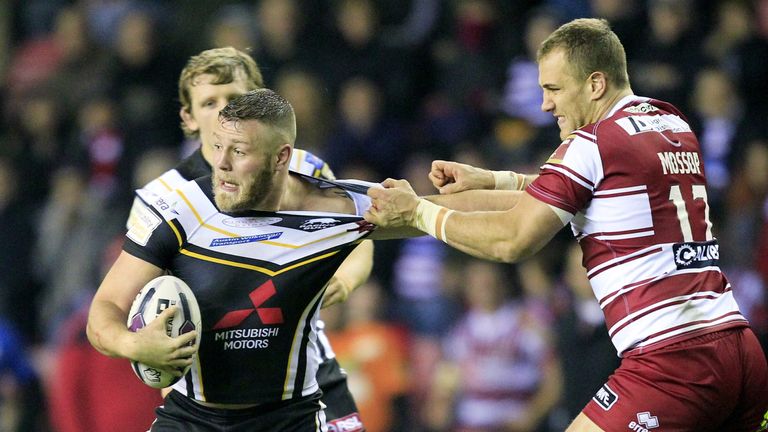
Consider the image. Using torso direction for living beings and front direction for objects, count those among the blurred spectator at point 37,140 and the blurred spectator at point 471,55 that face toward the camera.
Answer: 2

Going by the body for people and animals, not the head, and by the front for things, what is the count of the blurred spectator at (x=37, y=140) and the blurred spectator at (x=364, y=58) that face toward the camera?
2

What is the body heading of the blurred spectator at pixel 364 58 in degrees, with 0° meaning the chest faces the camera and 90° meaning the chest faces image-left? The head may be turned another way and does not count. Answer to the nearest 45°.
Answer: approximately 0°

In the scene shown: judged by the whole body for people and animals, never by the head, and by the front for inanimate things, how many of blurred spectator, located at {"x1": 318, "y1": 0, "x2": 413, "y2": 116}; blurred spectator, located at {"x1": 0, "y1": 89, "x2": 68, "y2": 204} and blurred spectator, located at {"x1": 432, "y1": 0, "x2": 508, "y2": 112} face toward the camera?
3

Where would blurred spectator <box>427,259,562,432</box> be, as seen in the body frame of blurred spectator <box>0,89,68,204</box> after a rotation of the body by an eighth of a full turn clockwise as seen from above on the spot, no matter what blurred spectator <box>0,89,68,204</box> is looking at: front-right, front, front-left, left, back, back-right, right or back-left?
left

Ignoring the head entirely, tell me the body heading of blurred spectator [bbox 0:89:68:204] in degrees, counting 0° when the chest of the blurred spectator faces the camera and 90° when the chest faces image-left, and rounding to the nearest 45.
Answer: approximately 0°

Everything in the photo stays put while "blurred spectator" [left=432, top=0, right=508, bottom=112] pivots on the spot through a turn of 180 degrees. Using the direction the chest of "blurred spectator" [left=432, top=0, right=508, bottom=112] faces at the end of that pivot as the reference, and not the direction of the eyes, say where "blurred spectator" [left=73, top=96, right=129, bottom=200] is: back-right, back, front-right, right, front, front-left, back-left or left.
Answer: left

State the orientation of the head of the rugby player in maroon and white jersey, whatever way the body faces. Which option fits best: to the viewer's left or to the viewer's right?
to the viewer's left
